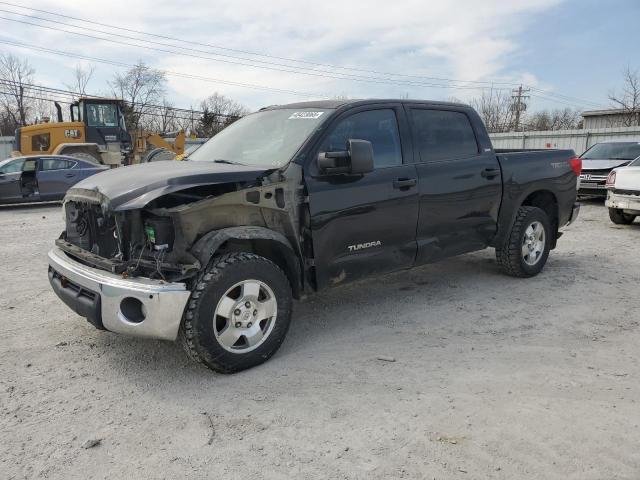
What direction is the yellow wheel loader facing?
to the viewer's right

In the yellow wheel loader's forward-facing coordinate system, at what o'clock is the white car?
The white car is roughly at 2 o'clock from the yellow wheel loader.

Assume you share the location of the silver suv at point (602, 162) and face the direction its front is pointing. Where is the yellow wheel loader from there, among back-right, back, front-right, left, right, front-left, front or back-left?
front-right

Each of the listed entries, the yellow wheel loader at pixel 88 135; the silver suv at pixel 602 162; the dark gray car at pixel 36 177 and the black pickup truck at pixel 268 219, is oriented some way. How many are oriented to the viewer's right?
1

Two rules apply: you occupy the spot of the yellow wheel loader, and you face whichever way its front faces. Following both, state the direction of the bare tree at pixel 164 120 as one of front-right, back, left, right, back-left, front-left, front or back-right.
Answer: left

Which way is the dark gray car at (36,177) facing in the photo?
to the viewer's left

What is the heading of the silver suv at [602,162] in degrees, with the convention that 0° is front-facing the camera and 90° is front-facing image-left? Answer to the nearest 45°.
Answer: approximately 45°

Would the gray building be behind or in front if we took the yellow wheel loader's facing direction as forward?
in front

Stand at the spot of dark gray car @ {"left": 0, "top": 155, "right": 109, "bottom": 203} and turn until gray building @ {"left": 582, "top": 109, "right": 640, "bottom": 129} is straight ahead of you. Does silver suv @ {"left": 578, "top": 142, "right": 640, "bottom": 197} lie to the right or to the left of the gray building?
right

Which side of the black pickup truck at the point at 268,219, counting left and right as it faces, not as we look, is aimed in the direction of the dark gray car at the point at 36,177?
right
